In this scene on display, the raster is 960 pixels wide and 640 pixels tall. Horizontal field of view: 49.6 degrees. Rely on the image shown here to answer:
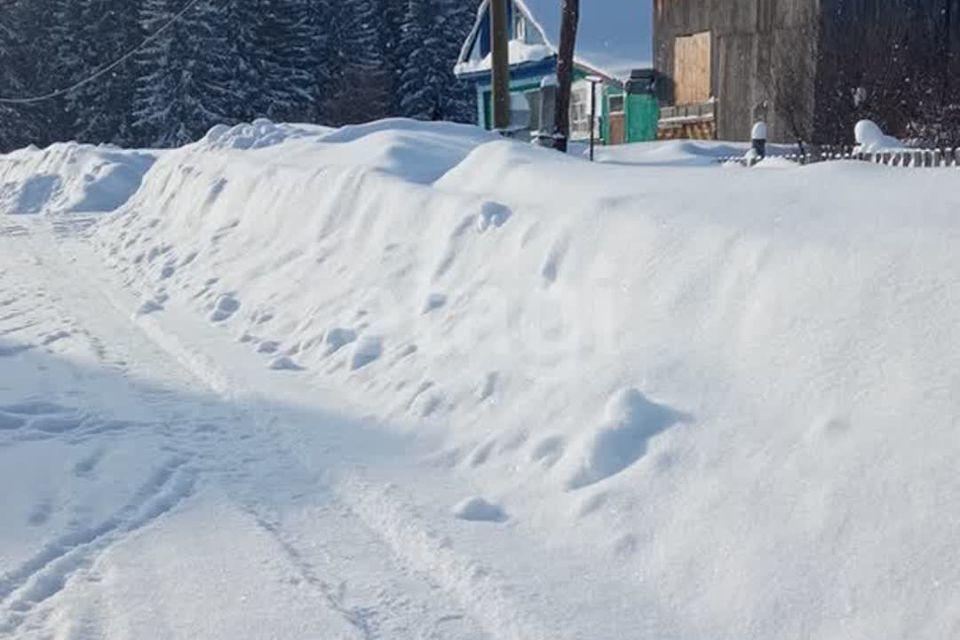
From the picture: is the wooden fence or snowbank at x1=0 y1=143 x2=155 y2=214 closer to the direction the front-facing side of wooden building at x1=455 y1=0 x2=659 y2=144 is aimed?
the snowbank

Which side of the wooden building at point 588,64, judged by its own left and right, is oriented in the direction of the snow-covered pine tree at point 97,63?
right

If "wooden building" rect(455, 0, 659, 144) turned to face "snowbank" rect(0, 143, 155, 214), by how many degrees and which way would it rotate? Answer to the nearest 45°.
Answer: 0° — it already faces it

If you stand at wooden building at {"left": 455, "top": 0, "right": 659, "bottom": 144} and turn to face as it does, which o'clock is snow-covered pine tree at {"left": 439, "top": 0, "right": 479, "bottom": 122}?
The snow-covered pine tree is roughly at 4 o'clock from the wooden building.

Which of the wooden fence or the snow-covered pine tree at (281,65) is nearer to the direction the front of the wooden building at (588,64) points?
the wooden fence

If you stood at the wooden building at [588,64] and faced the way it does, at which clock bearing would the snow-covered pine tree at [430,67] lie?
The snow-covered pine tree is roughly at 4 o'clock from the wooden building.

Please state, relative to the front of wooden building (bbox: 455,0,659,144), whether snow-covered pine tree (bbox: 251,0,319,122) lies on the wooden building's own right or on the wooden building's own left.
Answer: on the wooden building's own right

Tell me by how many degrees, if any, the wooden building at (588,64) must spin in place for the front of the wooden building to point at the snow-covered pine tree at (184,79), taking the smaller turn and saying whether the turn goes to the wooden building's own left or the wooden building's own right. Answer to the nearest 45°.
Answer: approximately 90° to the wooden building's own right

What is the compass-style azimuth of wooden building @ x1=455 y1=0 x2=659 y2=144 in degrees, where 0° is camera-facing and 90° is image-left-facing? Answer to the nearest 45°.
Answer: approximately 45°

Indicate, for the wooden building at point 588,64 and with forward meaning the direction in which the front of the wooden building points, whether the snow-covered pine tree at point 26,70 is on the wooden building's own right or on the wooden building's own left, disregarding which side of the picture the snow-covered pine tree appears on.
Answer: on the wooden building's own right

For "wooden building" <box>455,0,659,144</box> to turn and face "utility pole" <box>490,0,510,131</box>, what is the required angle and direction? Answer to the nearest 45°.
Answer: approximately 45° to its left

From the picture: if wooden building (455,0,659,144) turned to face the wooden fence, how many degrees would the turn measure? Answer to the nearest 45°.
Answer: approximately 45° to its left
